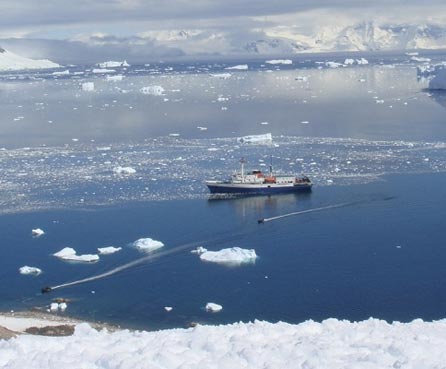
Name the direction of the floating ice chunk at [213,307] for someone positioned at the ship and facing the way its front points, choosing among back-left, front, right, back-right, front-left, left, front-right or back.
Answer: left

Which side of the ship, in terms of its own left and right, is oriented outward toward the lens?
left

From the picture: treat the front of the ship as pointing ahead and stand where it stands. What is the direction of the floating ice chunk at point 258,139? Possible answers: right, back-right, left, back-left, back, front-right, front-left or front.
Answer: right

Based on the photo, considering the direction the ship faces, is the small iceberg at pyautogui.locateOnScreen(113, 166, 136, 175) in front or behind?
in front

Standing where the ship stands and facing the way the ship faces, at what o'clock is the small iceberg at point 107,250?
The small iceberg is roughly at 10 o'clock from the ship.

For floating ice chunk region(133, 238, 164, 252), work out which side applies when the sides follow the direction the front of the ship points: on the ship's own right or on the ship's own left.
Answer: on the ship's own left

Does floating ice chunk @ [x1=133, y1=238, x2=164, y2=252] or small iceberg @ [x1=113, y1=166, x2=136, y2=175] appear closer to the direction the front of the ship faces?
the small iceberg

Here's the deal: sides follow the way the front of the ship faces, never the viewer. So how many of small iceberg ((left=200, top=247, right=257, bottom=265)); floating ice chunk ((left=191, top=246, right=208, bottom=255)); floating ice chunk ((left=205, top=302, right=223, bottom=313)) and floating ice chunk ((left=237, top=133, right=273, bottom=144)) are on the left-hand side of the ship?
3

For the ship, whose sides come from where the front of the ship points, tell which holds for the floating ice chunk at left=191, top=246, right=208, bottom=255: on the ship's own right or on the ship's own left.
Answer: on the ship's own left

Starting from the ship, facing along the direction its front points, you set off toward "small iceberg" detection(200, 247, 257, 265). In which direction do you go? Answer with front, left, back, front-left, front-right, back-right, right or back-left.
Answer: left
